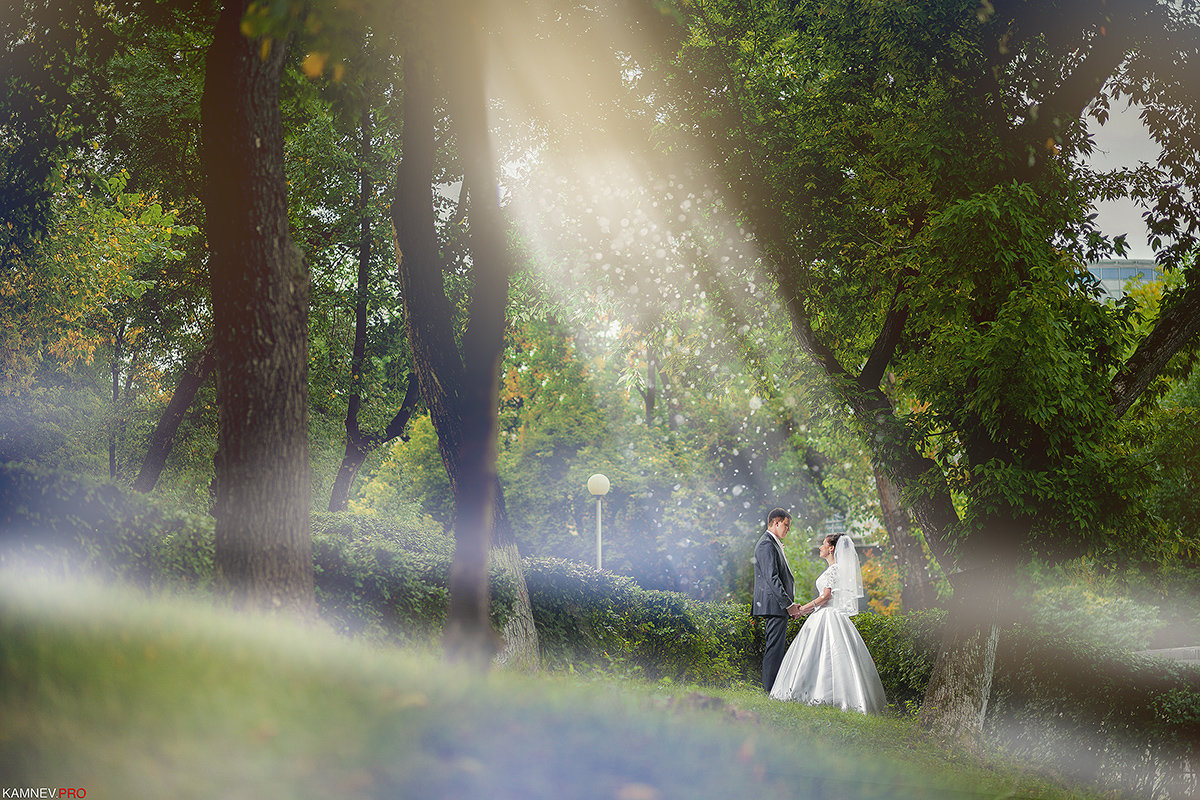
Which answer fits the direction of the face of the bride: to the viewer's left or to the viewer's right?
to the viewer's left

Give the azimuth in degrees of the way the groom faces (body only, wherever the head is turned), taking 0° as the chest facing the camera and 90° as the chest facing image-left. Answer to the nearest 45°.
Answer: approximately 270°

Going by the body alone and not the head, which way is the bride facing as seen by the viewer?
to the viewer's left

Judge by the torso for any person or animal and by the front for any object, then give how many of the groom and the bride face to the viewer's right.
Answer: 1

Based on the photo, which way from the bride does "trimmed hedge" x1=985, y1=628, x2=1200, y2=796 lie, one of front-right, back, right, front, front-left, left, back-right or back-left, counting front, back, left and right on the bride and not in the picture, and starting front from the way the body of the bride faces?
back-left

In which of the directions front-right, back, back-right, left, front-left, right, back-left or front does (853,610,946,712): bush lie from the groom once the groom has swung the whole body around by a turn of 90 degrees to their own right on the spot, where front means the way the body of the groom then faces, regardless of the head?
back-left

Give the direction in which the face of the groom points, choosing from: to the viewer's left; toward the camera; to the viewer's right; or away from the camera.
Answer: to the viewer's right

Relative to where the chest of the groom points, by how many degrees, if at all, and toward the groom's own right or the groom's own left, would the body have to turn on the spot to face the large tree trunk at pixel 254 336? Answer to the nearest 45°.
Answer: approximately 135° to the groom's own right

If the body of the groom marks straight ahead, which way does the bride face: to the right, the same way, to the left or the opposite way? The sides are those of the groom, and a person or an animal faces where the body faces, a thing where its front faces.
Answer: the opposite way
